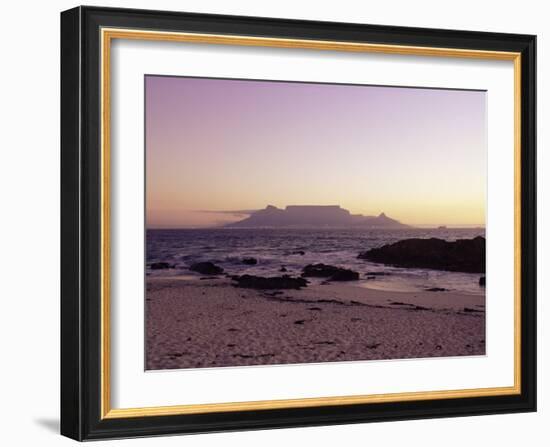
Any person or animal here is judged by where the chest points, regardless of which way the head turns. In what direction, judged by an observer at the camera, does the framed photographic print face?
facing the viewer and to the right of the viewer
